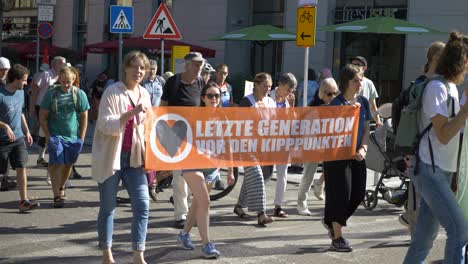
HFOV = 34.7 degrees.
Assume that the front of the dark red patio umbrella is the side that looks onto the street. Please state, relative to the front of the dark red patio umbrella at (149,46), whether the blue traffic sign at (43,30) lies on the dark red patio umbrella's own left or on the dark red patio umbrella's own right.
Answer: on the dark red patio umbrella's own right

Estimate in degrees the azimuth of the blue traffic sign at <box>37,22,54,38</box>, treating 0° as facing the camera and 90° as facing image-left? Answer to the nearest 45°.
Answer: approximately 0°

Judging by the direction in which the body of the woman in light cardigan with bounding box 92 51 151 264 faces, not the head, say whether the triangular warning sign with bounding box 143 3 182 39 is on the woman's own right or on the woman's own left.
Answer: on the woman's own left

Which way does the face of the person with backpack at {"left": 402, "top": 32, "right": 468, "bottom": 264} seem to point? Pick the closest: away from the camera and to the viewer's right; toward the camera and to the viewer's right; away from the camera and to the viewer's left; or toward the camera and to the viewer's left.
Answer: away from the camera and to the viewer's right

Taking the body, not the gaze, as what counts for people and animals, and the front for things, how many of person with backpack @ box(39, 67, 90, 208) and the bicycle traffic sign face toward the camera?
2

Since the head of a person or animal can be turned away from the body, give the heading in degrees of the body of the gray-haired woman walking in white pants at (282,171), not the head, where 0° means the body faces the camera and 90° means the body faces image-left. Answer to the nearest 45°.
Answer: approximately 315°

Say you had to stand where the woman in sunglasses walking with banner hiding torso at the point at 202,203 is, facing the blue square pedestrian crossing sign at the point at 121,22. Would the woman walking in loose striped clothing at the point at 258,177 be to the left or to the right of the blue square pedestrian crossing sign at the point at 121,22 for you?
right

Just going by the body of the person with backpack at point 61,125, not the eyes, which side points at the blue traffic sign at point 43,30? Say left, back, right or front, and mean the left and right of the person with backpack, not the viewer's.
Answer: back

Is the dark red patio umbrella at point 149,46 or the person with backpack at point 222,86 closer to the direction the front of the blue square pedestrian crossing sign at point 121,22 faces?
the person with backpack
